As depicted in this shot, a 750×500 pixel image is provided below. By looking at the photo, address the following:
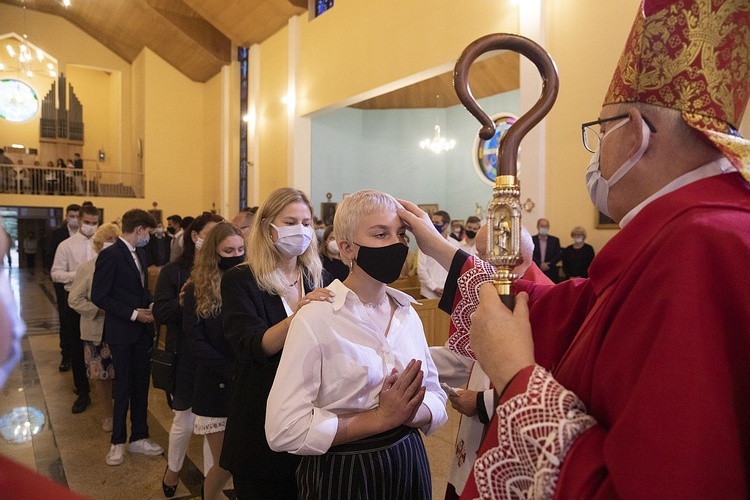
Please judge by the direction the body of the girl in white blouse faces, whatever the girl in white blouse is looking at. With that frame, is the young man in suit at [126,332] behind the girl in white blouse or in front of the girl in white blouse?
behind

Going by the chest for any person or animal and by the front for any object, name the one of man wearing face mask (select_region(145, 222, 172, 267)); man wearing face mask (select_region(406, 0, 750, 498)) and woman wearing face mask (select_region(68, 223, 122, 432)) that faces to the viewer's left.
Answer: man wearing face mask (select_region(406, 0, 750, 498))

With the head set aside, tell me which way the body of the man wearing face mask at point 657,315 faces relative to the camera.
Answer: to the viewer's left

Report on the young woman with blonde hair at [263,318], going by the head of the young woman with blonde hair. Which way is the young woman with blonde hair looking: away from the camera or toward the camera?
toward the camera

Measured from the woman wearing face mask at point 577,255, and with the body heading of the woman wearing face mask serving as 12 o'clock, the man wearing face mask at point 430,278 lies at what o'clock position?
The man wearing face mask is roughly at 2 o'clock from the woman wearing face mask.

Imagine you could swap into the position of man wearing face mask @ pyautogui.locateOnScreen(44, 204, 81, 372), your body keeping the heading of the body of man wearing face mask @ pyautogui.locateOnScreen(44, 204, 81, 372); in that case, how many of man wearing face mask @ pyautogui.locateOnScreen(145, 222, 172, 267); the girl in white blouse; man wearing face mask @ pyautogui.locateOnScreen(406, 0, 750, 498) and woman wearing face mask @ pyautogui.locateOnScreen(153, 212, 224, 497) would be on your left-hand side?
1

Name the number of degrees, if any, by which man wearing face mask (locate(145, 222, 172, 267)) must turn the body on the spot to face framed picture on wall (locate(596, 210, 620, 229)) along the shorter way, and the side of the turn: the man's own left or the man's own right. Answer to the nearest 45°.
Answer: approximately 45° to the man's own left

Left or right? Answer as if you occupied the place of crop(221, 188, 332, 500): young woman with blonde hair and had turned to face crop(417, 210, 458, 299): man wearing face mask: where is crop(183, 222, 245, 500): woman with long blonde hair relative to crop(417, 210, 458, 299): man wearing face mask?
left

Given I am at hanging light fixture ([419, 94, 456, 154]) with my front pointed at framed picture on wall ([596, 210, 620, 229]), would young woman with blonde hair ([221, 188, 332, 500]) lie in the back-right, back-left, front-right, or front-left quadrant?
front-right

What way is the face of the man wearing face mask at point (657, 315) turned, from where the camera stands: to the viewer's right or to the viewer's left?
to the viewer's left

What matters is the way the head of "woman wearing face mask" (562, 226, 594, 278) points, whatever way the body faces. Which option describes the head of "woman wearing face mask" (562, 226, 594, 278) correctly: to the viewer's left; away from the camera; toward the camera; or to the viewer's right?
toward the camera

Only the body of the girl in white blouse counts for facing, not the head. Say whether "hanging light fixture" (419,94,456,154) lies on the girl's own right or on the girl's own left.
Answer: on the girl's own left

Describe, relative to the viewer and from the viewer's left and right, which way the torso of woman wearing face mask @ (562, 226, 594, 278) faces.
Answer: facing the viewer

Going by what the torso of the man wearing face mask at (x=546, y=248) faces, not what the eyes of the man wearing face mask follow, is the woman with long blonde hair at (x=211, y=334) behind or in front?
in front

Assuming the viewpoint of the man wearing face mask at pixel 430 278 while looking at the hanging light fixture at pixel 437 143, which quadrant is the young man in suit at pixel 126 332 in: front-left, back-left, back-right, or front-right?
back-left

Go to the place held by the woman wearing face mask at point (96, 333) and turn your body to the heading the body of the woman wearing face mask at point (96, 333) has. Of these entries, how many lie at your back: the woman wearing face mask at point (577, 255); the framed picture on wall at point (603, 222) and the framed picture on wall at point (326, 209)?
0

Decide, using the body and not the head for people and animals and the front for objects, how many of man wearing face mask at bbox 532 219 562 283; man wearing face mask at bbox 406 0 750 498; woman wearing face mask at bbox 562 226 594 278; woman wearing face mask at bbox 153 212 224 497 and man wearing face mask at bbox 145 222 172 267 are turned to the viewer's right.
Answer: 1

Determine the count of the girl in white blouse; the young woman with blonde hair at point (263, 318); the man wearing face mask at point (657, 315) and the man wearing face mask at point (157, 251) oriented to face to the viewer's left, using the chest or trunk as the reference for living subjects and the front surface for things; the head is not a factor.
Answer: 1

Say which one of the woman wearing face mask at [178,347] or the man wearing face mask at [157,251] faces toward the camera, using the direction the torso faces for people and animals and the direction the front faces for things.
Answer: the man wearing face mask

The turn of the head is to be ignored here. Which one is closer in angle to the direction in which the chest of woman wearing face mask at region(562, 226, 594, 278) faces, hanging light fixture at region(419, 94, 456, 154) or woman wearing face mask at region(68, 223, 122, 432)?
the woman wearing face mask

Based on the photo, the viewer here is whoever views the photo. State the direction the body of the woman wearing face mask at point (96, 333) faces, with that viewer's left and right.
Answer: facing to the right of the viewer
